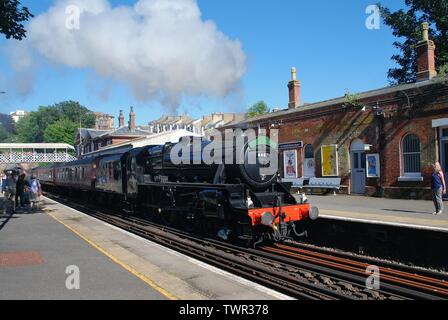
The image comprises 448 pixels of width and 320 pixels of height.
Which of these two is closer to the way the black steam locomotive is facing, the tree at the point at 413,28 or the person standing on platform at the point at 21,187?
the tree

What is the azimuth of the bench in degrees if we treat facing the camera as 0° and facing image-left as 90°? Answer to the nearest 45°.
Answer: approximately 45°

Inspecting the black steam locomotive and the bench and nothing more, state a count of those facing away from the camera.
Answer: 0

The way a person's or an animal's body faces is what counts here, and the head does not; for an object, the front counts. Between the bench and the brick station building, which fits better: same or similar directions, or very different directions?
same or similar directions

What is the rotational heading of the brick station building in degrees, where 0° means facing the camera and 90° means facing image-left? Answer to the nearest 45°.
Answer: approximately 45°

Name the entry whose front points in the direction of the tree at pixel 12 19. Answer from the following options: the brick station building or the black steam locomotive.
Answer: the brick station building

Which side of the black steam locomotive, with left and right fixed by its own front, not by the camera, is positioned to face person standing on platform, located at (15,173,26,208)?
back

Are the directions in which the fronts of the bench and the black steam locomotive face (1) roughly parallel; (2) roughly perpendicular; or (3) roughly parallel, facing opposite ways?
roughly perpendicular

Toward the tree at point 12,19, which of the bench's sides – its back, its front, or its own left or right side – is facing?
front

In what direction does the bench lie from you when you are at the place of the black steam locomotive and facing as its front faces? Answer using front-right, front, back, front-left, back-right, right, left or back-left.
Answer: left

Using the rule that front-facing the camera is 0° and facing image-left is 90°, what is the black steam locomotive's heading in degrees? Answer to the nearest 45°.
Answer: approximately 315°

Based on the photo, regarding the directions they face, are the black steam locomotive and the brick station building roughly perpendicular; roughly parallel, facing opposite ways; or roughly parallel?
roughly perpendicular

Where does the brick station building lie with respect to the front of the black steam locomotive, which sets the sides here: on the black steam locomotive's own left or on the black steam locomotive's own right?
on the black steam locomotive's own left

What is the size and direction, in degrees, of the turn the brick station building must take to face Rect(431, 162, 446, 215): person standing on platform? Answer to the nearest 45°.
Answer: approximately 45° to its left

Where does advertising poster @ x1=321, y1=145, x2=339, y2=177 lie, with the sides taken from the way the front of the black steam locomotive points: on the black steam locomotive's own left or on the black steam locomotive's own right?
on the black steam locomotive's own left
